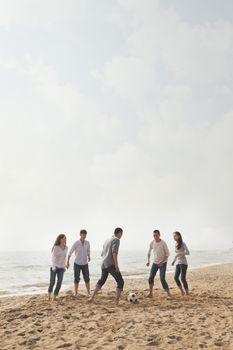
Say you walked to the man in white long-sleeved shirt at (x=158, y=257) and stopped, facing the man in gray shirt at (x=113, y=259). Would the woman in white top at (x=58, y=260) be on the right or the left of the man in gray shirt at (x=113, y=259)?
right

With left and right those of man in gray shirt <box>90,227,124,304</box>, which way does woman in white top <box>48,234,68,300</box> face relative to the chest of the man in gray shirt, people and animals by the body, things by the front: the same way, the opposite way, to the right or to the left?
to the right

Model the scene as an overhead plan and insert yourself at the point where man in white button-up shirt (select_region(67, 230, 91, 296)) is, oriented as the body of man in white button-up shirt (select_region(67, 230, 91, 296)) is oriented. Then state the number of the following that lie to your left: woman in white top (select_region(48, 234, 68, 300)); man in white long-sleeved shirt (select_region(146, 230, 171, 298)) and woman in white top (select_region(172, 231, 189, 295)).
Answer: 2

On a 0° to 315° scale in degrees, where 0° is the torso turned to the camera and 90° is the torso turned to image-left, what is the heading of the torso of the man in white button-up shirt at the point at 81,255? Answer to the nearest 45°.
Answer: approximately 0°

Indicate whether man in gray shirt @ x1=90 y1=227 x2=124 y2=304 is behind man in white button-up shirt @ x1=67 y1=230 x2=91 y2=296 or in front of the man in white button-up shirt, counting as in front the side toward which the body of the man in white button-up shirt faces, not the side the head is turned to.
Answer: in front

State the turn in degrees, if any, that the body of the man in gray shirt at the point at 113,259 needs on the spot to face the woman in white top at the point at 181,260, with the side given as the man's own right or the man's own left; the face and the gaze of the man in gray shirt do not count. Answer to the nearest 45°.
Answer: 0° — they already face them

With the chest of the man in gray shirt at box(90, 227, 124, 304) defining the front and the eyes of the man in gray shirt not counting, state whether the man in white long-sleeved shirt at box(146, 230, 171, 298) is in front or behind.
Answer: in front

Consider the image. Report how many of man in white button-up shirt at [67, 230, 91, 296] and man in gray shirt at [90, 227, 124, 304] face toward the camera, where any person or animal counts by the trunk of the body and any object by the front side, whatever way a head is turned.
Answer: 1

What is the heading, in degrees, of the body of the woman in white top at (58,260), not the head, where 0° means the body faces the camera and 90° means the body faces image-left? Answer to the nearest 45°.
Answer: approximately 315°

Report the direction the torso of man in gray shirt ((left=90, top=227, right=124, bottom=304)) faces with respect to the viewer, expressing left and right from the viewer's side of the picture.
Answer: facing away from the viewer and to the right of the viewer

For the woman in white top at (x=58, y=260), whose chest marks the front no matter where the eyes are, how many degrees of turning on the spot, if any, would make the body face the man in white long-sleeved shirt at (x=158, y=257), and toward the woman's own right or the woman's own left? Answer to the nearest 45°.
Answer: approximately 45° to the woman's own left

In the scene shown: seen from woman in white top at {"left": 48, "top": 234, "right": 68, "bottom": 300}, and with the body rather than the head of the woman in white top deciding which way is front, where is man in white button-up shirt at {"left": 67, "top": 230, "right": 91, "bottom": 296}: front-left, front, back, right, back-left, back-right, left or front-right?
left
